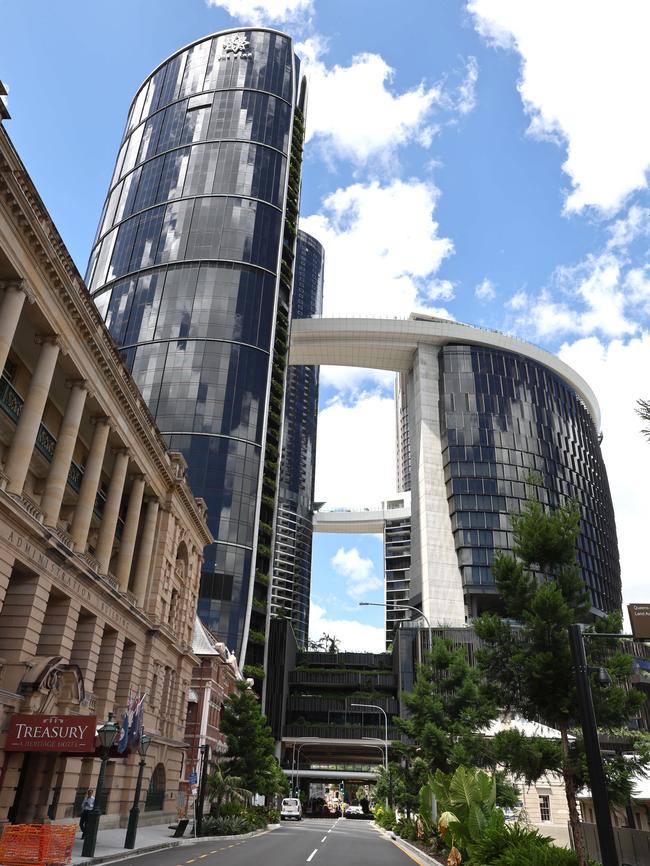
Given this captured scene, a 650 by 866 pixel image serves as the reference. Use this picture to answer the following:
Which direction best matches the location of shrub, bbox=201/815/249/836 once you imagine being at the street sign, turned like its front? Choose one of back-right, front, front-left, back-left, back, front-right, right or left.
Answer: back-right

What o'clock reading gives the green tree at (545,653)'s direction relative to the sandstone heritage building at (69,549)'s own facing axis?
The green tree is roughly at 12 o'clock from the sandstone heritage building.

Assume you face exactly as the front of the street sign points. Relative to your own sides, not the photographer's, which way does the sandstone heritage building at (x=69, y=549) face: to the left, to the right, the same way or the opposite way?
to the left

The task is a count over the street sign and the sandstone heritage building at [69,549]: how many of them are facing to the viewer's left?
0

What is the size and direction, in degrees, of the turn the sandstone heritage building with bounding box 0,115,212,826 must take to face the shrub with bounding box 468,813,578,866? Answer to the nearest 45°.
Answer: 0° — it already faces it

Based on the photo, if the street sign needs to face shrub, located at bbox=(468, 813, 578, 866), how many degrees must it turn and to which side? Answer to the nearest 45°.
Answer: approximately 135° to its right

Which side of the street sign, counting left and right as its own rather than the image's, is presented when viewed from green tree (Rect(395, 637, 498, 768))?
back

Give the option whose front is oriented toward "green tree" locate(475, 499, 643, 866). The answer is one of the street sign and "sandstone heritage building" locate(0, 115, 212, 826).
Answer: the sandstone heritage building

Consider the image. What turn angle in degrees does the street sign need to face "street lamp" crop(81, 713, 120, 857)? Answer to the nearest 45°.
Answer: approximately 90° to its right

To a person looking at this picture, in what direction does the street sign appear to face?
facing the viewer

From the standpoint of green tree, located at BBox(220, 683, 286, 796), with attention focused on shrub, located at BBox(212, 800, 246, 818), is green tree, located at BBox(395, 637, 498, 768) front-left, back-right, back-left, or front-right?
front-left

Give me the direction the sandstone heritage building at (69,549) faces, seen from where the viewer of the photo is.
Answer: facing the viewer and to the right of the viewer
